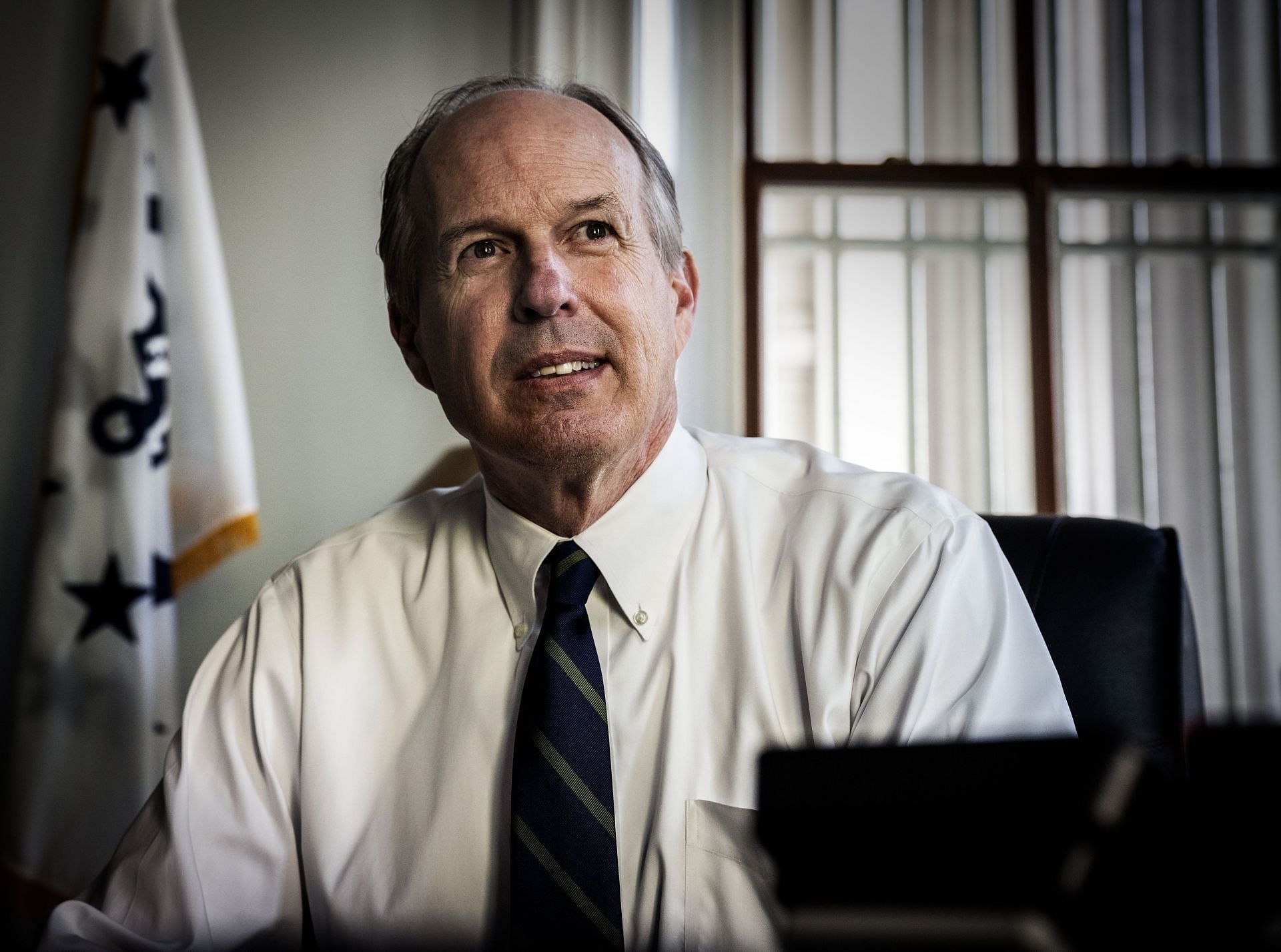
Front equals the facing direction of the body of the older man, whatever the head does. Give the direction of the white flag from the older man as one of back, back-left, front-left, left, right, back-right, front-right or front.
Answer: back-right

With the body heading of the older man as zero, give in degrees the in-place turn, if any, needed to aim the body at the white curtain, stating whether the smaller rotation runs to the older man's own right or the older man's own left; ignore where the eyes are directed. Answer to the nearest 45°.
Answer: approximately 135° to the older man's own left

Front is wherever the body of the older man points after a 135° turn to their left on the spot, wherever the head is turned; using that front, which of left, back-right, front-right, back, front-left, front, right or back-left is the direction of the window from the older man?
front

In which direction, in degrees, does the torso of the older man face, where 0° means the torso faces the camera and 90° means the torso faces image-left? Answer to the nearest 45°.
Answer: approximately 0°

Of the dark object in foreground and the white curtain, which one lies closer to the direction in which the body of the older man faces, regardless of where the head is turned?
the dark object in foreground

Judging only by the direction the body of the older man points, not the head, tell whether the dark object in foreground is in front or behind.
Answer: in front

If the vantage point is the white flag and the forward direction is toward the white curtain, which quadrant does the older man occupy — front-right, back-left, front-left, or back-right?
front-right

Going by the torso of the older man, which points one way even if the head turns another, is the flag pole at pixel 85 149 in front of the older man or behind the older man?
behind
